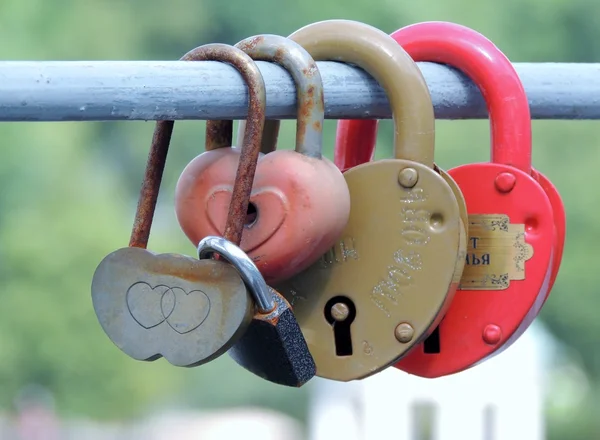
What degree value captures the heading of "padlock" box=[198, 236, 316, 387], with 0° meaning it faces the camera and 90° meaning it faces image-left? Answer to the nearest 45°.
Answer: approximately 45°
